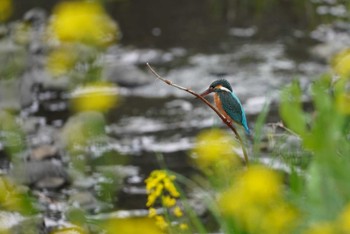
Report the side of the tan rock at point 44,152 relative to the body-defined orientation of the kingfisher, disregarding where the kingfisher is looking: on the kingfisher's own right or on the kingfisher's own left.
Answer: on the kingfisher's own right

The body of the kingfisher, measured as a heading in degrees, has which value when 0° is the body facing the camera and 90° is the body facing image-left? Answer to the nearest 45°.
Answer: approximately 90°
